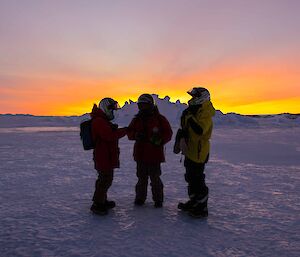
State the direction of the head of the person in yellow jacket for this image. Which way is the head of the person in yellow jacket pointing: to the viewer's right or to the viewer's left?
to the viewer's left

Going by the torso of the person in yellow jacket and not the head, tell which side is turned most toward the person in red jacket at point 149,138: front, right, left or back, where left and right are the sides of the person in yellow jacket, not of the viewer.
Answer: front

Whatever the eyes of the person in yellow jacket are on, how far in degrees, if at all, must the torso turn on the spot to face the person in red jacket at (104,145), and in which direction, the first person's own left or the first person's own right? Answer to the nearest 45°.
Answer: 0° — they already face them

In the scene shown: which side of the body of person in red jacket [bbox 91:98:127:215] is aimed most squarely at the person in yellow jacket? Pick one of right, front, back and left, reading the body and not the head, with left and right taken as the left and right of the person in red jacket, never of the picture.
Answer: front

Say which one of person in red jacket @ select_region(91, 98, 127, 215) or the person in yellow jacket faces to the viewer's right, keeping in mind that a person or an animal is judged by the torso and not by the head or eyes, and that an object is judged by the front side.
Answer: the person in red jacket

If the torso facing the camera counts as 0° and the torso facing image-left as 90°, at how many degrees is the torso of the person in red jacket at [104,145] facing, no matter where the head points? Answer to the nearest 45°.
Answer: approximately 270°

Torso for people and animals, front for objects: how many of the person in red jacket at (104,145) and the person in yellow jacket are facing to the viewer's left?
1

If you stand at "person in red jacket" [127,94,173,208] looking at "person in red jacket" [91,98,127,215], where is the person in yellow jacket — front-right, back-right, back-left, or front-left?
back-left

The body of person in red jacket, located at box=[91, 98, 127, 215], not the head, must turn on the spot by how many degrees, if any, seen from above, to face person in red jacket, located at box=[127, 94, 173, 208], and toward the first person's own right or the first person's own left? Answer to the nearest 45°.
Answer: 0° — they already face them

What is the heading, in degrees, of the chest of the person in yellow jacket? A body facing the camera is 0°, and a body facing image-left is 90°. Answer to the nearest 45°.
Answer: approximately 90°

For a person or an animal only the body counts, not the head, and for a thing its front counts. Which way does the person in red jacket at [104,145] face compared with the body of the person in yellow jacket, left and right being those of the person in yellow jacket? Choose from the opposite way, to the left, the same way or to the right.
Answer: the opposite way
